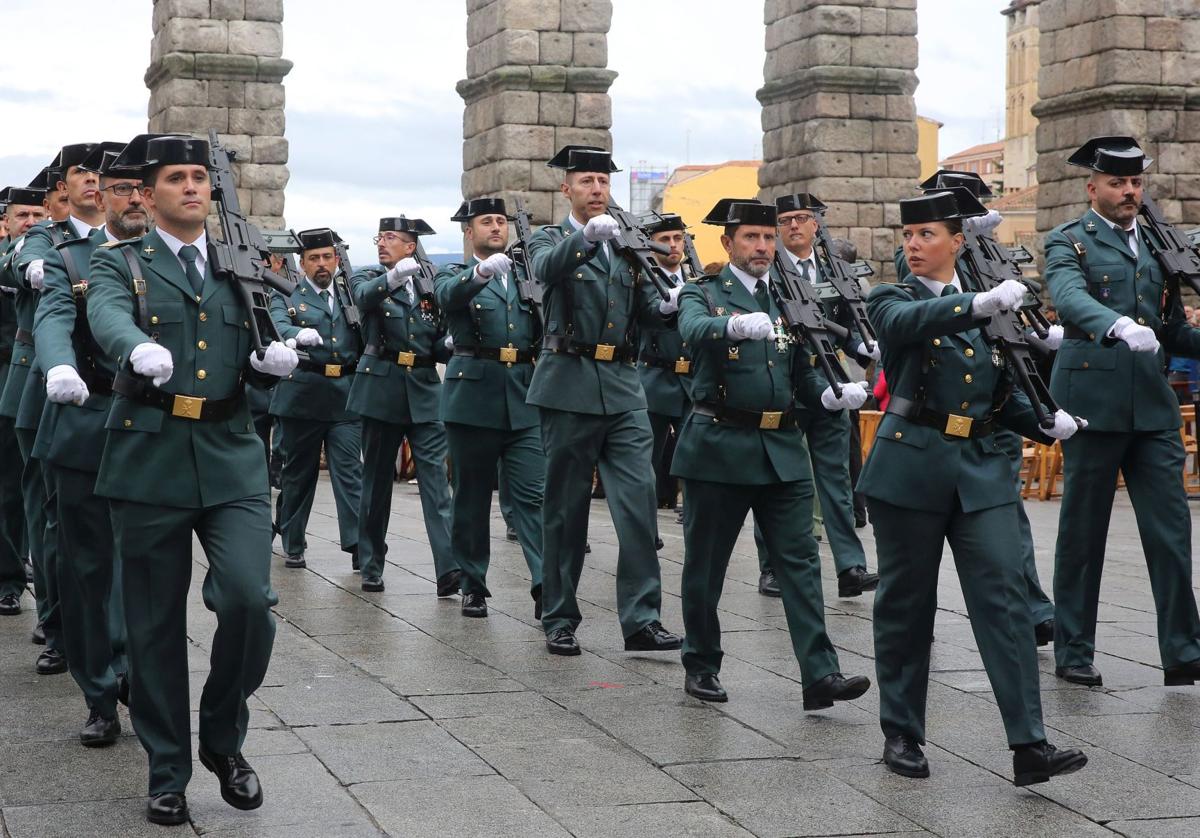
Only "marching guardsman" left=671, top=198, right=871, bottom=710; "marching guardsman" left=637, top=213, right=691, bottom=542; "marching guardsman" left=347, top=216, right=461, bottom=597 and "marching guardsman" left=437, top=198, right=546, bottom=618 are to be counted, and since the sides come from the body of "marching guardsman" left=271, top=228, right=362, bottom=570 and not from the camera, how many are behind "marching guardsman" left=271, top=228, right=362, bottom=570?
0

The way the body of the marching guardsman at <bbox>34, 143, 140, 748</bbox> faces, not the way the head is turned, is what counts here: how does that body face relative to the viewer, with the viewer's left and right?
facing the viewer and to the right of the viewer

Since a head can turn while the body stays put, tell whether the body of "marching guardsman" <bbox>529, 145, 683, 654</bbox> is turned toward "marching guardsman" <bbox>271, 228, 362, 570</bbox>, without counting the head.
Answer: no

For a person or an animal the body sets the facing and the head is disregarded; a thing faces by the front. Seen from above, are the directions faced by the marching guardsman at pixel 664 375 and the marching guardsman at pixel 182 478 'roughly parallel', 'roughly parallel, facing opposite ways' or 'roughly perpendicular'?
roughly parallel

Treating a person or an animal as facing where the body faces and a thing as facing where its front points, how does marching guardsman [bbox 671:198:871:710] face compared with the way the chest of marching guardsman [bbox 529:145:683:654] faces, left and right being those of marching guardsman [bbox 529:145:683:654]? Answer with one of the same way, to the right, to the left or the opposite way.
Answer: the same way

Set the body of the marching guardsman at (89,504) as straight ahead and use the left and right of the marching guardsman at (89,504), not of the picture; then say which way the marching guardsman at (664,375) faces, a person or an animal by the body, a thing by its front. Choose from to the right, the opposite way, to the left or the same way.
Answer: the same way

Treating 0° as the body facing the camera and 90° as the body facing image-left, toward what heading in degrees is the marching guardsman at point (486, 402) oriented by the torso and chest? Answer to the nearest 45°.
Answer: approximately 315°

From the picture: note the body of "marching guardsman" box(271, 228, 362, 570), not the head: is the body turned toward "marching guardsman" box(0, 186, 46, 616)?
no

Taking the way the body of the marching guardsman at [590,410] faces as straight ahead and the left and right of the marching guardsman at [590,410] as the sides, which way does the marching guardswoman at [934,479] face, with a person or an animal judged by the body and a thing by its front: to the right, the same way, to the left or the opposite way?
the same way

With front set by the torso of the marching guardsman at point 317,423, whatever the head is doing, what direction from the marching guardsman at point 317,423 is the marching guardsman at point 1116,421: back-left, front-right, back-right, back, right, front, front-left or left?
front

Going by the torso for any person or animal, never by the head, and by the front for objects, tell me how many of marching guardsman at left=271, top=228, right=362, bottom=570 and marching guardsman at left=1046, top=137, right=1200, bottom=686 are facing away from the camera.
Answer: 0

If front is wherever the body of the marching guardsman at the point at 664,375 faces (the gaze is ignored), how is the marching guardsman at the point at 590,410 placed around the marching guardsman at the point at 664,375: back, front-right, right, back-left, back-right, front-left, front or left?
front-right

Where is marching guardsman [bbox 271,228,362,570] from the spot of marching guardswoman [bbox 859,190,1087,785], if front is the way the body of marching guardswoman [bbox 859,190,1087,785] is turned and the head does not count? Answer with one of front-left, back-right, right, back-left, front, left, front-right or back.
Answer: back

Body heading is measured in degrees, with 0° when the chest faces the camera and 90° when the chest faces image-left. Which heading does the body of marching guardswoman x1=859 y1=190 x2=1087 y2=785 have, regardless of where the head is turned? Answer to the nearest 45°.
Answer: approximately 315°

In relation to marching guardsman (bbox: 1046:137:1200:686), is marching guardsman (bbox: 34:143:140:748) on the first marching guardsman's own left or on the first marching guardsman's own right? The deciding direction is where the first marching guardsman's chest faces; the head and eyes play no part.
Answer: on the first marching guardsman's own right
